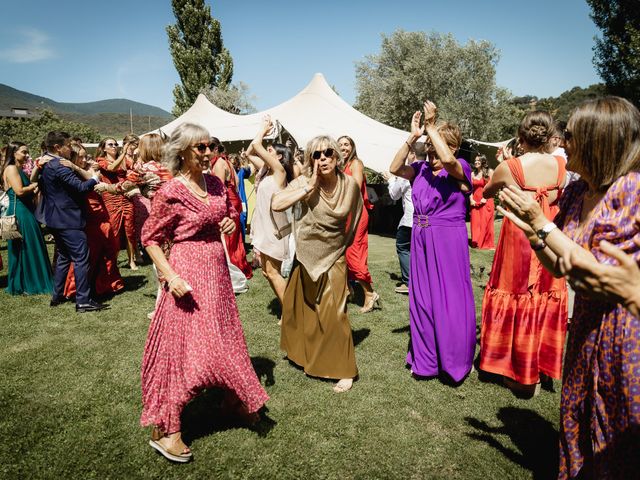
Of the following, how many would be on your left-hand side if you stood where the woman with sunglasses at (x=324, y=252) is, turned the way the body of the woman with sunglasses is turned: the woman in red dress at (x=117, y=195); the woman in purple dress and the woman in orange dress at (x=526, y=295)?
2

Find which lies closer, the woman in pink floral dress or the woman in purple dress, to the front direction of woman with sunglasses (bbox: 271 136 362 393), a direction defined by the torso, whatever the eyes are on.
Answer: the woman in pink floral dress

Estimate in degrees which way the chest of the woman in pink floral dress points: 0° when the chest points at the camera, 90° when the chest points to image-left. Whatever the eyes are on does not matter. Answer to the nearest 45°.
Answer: approximately 315°

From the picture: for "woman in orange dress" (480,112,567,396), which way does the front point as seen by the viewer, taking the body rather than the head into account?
away from the camera

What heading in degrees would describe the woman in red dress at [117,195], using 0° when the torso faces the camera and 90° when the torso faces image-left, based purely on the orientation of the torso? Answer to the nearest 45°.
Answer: approximately 315°

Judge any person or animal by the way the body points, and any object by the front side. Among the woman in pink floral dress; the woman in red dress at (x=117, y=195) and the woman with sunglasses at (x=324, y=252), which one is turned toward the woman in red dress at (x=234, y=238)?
the woman in red dress at (x=117, y=195)

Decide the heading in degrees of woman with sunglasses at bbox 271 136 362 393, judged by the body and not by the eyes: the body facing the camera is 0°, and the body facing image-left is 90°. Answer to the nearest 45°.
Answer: approximately 0°

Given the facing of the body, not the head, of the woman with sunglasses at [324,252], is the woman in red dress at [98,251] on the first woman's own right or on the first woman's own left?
on the first woman's own right

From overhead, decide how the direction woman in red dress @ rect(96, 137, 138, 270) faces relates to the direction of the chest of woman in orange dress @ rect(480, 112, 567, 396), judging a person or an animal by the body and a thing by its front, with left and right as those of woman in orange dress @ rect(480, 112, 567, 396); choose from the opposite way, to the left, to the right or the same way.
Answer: the opposite way

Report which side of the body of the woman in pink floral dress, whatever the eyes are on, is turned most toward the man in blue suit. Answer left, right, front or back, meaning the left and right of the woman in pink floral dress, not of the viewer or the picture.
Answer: back

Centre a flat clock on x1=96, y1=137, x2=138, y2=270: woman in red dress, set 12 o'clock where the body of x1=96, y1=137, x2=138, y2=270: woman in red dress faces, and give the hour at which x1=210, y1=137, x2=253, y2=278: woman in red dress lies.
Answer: x1=210, y1=137, x2=253, y2=278: woman in red dress is roughly at 12 o'clock from x1=96, y1=137, x2=138, y2=270: woman in red dress.

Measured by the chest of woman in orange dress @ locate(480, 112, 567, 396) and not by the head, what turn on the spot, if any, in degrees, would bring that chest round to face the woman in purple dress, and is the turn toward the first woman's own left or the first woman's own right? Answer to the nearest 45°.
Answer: approximately 90° to the first woman's own left
